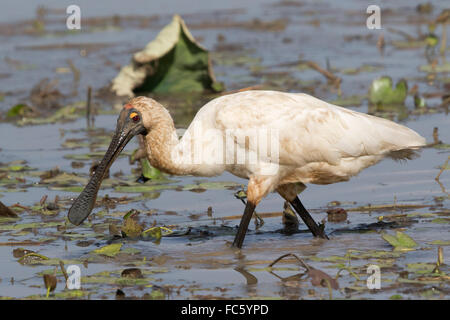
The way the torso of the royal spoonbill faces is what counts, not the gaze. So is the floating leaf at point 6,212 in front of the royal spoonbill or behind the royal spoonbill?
in front

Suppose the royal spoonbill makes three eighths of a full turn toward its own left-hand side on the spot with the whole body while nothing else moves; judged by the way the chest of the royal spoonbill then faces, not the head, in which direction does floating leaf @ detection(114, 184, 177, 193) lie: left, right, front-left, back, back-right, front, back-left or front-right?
back

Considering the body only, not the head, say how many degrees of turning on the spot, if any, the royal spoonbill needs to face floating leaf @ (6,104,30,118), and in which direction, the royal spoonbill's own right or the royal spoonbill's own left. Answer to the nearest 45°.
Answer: approximately 45° to the royal spoonbill's own right

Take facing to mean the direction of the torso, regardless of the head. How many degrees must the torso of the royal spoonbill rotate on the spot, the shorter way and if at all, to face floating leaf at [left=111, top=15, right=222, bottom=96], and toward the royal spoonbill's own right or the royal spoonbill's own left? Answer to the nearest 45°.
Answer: approximately 90° to the royal spoonbill's own right

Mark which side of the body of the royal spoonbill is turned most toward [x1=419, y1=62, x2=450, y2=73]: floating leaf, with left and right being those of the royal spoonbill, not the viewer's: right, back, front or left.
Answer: right

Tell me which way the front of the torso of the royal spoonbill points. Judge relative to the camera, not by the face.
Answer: to the viewer's left

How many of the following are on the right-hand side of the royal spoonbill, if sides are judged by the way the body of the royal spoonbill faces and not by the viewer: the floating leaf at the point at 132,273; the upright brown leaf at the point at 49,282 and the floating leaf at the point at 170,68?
1

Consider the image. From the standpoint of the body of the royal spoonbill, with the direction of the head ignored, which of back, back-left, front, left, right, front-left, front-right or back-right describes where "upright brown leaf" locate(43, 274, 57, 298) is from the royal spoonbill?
front-left

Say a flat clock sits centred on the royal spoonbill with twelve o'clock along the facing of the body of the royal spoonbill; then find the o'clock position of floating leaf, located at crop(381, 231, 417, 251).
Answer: The floating leaf is roughly at 7 o'clock from the royal spoonbill.
